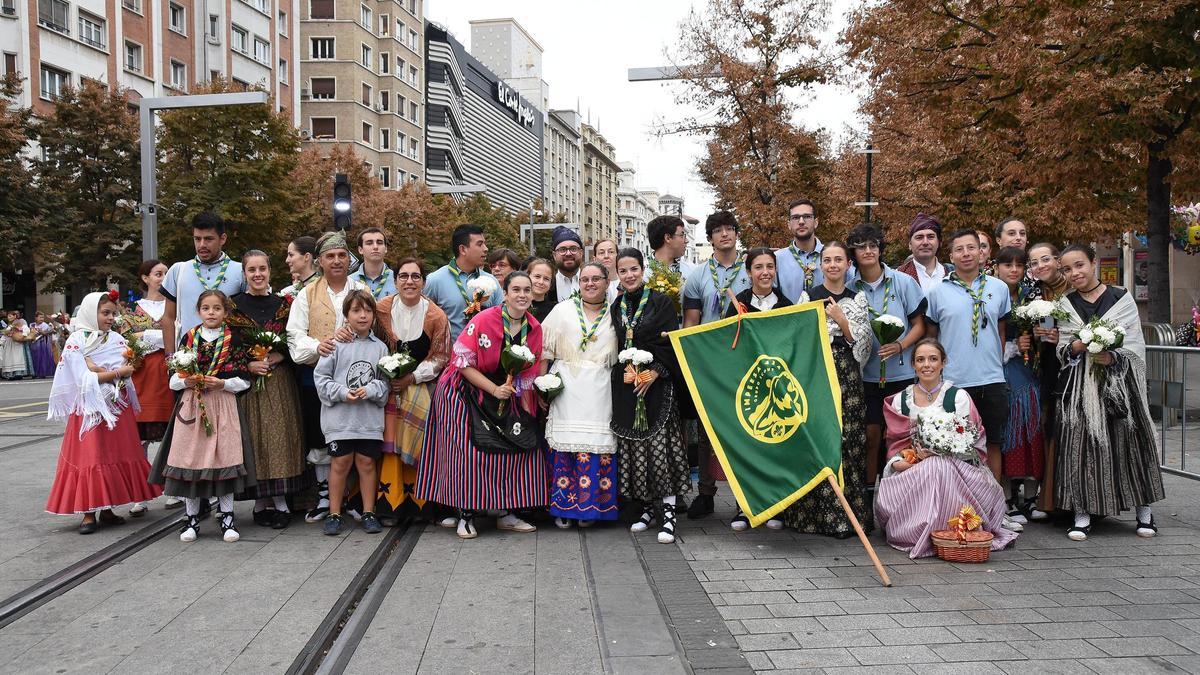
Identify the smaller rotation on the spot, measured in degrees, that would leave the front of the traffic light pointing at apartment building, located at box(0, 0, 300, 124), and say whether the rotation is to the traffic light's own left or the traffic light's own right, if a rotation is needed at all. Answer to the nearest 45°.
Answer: approximately 180°

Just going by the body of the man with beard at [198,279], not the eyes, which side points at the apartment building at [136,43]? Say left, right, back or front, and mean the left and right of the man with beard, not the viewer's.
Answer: back

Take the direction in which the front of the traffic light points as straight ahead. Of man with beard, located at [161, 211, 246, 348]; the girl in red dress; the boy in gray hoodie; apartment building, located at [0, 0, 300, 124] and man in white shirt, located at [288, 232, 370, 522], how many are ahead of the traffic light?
4

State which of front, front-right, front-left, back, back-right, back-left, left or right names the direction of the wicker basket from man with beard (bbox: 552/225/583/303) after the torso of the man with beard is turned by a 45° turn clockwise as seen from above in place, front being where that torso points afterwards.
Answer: left

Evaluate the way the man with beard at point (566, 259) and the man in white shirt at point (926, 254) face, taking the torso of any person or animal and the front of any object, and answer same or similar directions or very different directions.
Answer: same or similar directions

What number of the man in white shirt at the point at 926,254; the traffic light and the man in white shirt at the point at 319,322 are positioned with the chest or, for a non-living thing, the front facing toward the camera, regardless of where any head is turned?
3

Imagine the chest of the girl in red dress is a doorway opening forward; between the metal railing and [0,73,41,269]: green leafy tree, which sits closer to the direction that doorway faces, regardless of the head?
the metal railing

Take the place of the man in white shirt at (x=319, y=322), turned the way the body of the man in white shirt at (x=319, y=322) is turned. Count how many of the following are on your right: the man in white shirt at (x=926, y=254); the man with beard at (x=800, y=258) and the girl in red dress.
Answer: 1

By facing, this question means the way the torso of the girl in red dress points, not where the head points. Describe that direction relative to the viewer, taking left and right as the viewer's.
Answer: facing the viewer and to the right of the viewer

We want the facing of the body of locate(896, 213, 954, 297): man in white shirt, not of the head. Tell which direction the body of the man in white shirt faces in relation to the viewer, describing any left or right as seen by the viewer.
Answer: facing the viewer

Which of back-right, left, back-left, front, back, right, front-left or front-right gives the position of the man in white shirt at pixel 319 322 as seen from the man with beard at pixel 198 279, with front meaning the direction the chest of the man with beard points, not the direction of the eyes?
front-left

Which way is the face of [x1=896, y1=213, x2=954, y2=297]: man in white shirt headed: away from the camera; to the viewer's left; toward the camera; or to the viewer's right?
toward the camera

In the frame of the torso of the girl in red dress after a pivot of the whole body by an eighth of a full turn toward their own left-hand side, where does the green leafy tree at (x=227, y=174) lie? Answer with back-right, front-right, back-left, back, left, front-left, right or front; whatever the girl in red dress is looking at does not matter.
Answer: left

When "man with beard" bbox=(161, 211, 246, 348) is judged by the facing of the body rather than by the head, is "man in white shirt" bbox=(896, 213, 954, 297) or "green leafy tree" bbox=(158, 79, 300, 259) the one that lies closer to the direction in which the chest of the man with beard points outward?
the man in white shirt

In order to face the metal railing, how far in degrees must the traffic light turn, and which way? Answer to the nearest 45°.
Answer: approximately 45° to its left

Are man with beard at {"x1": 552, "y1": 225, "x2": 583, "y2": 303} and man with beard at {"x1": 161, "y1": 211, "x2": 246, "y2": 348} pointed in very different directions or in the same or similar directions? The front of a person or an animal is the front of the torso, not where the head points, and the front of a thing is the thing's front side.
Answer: same or similar directions

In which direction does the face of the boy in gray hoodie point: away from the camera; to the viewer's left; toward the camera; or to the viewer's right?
toward the camera

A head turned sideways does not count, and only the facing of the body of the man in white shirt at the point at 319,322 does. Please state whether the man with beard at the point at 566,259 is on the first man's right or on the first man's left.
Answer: on the first man's left

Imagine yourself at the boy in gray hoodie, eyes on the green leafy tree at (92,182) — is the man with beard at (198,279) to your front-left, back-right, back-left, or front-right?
front-left
